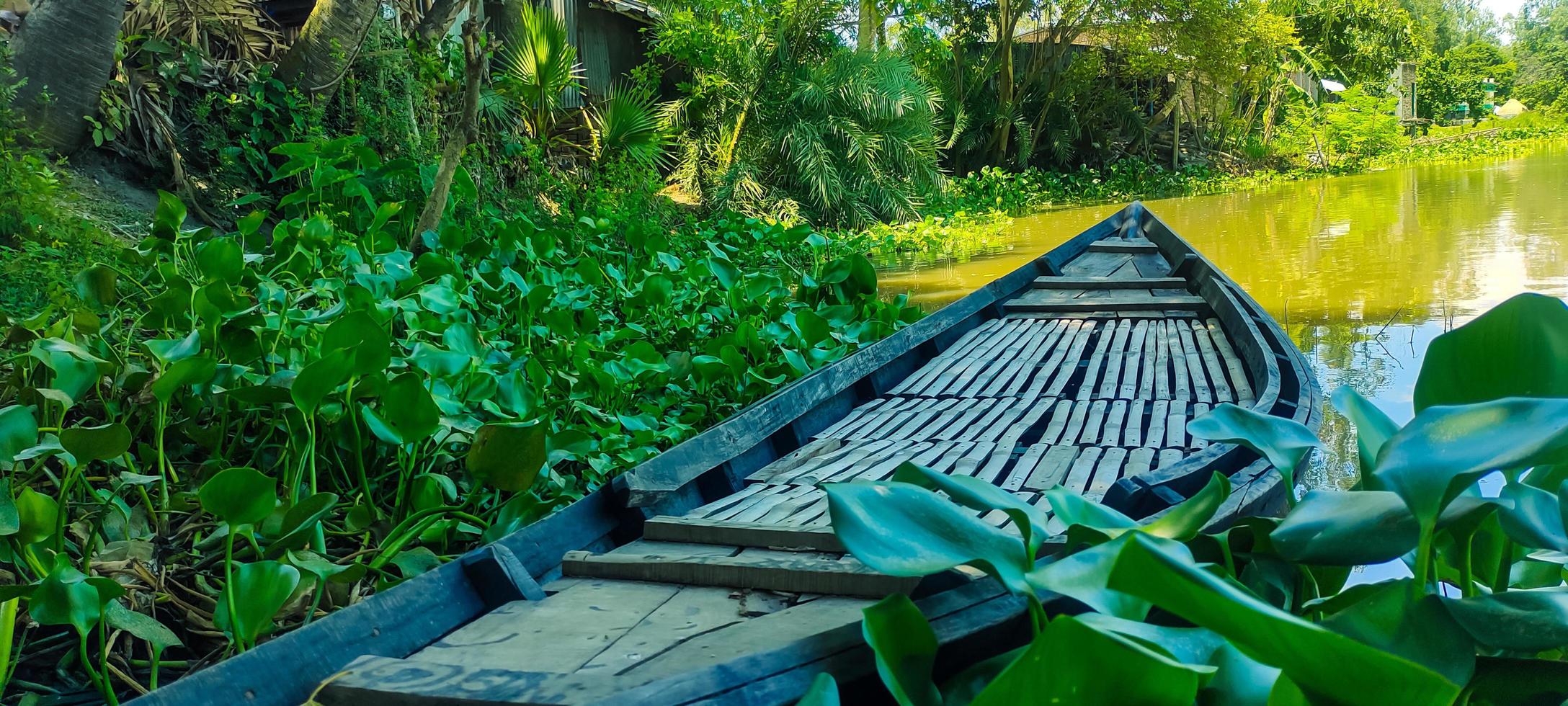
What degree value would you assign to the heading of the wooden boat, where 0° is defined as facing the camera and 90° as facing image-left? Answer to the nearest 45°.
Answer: approximately 225°

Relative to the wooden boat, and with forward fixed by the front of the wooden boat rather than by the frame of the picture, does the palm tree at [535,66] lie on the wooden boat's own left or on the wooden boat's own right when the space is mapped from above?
on the wooden boat's own left

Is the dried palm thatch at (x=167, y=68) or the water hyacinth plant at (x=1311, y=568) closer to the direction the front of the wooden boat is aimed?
the dried palm thatch

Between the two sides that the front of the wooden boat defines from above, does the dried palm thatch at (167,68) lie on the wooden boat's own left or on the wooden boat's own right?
on the wooden boat's own left

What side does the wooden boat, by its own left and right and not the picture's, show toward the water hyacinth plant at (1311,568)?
right

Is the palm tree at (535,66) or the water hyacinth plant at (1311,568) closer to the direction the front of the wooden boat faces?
the palm tree
